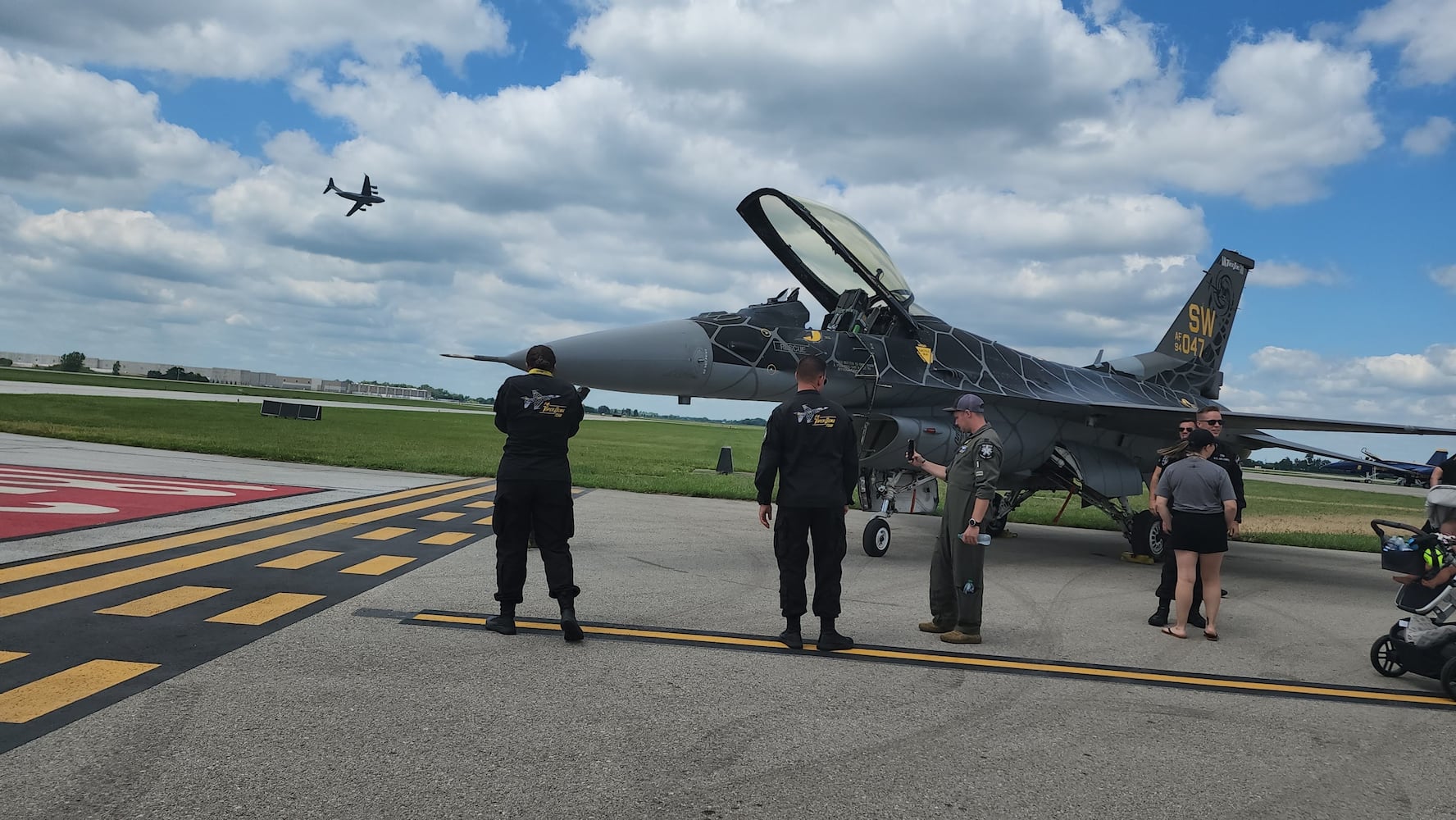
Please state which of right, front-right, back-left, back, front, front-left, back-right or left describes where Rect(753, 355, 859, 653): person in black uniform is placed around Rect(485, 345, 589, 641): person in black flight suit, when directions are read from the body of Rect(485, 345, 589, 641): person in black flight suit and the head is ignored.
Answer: right

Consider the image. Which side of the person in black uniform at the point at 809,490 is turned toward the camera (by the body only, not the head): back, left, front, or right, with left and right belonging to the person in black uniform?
back

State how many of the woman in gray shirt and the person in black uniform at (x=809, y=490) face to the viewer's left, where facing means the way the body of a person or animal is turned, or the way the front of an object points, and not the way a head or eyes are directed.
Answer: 0

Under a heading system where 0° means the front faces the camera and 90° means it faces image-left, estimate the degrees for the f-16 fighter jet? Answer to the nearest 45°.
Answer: approximately 45°

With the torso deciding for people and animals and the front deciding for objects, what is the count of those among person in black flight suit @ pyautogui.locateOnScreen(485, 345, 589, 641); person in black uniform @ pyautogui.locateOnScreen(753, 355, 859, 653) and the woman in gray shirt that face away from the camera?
3

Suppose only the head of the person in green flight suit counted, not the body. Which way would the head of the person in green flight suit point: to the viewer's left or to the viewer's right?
to the viewer's left

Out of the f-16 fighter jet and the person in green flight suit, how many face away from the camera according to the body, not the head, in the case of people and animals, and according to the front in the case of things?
0

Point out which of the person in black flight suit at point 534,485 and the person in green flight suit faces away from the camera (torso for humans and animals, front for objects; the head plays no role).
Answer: the person in black flight suit

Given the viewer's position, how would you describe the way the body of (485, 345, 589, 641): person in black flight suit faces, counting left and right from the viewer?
facing away from the viewer

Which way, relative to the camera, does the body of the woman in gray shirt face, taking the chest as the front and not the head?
away from the camera

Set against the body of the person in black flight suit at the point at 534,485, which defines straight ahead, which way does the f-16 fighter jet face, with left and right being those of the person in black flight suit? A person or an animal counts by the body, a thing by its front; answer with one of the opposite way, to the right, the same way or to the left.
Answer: to the left

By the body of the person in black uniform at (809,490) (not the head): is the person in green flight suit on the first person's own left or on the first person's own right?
on the first person's own right

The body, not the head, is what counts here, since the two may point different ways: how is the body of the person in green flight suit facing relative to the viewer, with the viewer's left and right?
facing to the left of the viewer

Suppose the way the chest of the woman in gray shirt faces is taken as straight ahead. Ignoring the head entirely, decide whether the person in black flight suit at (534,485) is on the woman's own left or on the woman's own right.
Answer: on the woman's own left

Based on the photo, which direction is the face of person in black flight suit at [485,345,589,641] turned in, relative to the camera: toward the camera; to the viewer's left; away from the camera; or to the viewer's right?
away from the camera
